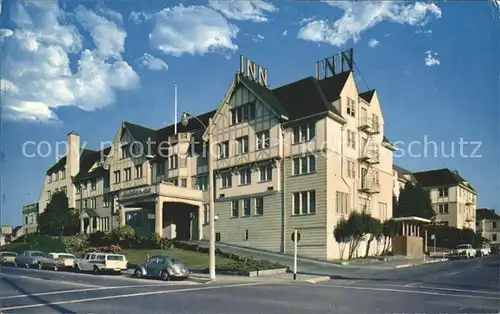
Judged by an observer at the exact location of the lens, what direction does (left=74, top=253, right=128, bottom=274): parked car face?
facing away from the viewer and to the left of the viewer

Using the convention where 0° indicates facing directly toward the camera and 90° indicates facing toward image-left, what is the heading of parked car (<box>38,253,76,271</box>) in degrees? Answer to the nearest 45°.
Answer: approximately 135°

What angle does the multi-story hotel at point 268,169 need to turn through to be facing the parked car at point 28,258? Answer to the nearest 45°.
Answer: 0° — it already faces it

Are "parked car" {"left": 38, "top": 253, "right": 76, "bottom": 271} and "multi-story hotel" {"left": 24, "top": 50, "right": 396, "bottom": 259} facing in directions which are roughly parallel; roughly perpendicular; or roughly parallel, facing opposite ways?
roughly perpendicular

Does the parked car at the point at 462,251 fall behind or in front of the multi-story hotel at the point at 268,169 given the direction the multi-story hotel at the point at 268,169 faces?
behind

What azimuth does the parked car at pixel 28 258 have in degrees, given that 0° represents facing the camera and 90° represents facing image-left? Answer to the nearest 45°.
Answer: approximately 135°
